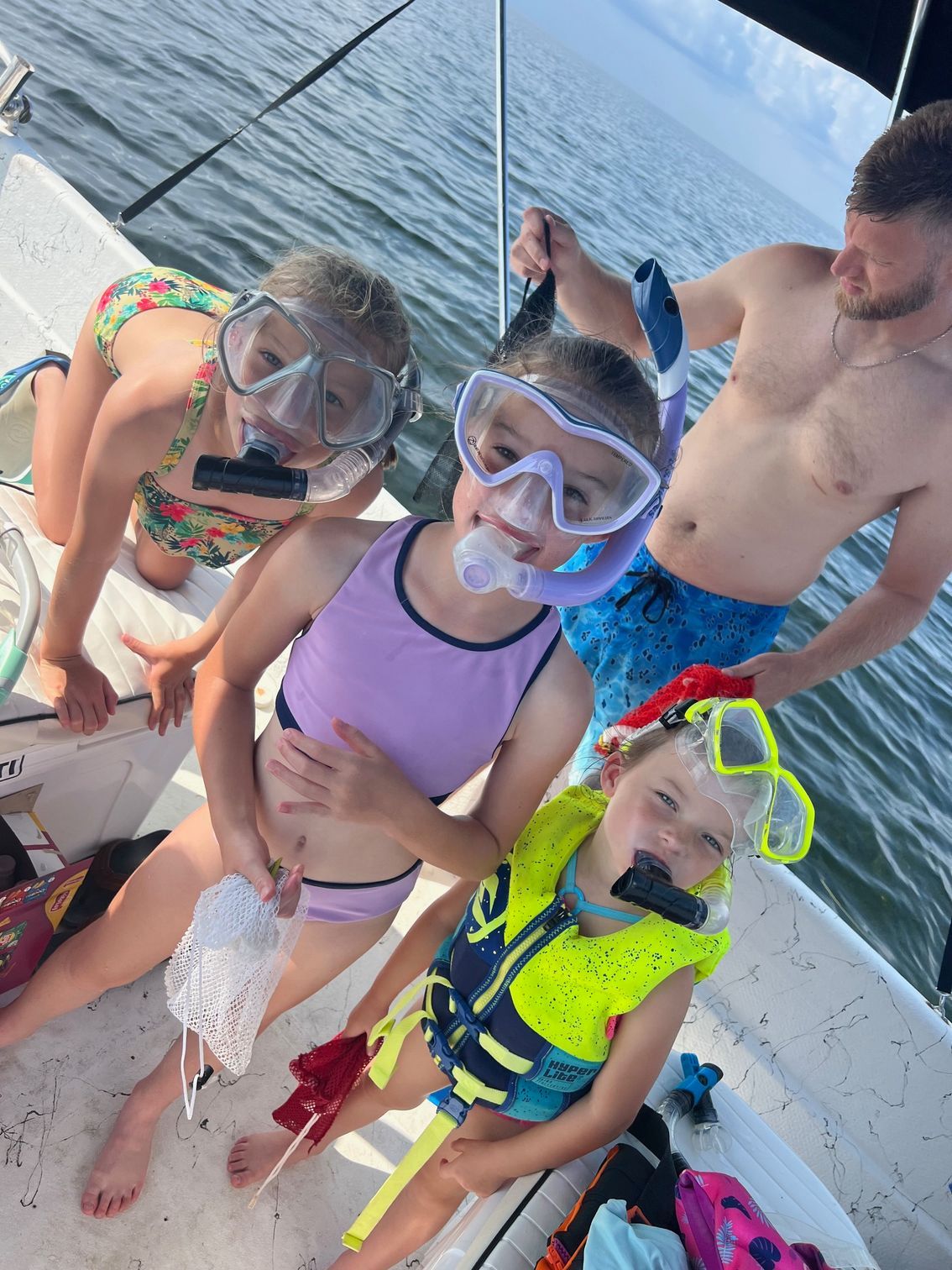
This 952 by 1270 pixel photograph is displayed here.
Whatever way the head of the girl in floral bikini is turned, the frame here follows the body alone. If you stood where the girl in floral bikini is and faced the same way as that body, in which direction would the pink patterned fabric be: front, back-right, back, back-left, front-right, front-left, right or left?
front

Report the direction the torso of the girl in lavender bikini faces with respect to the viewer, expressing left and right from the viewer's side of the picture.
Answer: facing the viewer

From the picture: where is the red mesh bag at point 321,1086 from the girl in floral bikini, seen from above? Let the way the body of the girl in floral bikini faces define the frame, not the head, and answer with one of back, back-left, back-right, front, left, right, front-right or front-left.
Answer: front

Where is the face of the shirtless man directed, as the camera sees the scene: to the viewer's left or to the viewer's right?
to the viewer's left

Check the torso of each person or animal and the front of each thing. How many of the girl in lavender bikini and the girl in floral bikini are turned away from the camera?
0

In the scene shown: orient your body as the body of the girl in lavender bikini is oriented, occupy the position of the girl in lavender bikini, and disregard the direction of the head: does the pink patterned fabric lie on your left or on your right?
on your left

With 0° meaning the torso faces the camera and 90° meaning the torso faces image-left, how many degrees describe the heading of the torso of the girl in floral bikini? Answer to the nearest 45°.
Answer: approximately 315°

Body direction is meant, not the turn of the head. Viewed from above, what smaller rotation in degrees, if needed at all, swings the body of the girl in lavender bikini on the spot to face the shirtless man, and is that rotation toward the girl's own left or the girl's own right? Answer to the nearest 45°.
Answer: approximately 180°

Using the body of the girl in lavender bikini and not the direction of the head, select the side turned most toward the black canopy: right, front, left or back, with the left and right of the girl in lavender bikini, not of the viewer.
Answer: back
